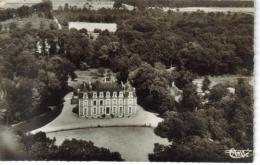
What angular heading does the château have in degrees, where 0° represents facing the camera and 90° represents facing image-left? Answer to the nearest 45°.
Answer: approximately 0°

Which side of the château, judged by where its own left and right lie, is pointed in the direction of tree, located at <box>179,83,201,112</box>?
left

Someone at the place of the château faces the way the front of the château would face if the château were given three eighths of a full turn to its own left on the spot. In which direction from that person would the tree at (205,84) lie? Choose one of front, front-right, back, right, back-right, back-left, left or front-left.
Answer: front-right

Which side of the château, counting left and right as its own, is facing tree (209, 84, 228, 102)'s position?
left
